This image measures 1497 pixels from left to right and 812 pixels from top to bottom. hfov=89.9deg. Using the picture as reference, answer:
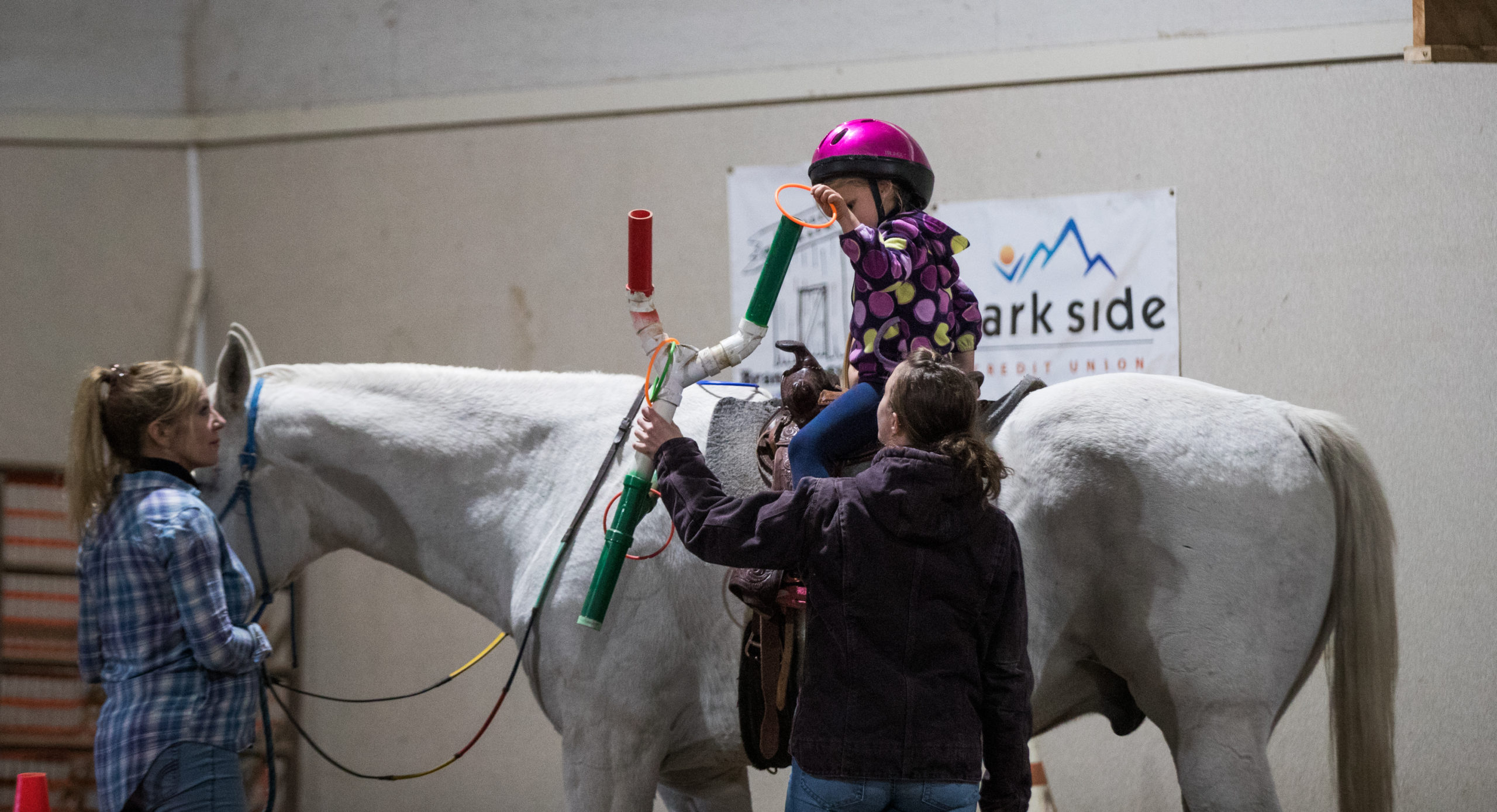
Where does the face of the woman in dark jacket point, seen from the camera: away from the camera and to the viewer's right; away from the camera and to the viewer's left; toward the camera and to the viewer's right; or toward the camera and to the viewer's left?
away from the camera and to the viewer's left

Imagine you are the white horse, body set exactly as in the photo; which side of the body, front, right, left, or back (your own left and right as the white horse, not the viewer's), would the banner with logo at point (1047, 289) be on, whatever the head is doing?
right

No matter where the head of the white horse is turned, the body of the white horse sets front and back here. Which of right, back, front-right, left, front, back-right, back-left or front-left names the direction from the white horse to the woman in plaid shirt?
front

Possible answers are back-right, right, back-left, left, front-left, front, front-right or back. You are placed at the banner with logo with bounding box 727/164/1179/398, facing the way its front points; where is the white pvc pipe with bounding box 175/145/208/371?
right

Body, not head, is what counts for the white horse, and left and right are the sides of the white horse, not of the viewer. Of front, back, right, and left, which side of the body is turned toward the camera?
left

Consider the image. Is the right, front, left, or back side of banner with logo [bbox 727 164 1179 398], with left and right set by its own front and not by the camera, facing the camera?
front

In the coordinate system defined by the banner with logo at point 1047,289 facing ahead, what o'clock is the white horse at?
The white horse is roughly at 12 o'clock from the banner with logo.

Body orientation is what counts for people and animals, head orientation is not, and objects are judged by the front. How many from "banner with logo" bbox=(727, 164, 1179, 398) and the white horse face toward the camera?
1

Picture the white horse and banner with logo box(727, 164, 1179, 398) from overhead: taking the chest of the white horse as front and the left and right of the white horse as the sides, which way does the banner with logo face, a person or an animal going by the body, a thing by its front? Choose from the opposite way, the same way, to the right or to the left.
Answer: to the left

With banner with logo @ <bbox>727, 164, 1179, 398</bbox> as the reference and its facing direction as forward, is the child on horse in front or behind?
in front

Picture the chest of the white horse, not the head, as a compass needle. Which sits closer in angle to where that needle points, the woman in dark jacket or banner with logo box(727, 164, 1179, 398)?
the woman in dark jacket
